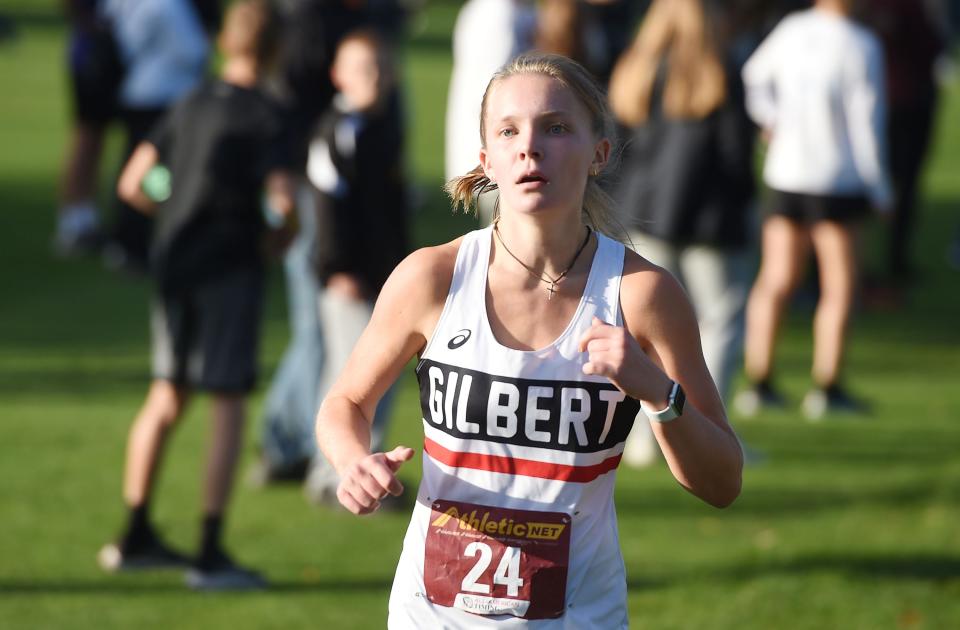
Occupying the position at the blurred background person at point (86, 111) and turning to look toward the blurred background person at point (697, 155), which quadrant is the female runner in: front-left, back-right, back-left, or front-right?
front-right

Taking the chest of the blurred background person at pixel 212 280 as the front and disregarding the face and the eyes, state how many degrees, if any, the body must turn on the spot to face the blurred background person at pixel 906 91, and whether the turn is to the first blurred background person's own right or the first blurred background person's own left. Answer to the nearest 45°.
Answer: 0° — they already face them

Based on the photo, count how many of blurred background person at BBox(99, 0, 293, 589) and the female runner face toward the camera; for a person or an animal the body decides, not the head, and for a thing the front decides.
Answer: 1

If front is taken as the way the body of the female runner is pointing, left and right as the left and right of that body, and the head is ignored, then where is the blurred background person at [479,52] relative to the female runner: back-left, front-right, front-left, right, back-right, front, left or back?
back

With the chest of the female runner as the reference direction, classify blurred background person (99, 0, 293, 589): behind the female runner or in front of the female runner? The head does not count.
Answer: behind

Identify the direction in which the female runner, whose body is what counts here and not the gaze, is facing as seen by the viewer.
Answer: toward the camera

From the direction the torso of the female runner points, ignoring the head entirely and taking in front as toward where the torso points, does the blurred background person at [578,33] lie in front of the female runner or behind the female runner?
behind

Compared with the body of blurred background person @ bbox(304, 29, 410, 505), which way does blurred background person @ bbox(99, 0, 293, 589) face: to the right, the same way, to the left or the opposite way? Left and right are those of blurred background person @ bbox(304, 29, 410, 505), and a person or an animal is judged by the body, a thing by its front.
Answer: the opposite way

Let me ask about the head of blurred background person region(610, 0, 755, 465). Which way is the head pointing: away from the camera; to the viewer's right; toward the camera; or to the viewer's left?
away from the camera

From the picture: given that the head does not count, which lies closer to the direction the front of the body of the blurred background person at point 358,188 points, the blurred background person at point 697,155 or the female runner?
the female runner

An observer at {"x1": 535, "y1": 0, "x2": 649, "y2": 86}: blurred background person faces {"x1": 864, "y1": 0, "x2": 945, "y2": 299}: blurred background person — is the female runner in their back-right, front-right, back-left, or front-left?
back-right
